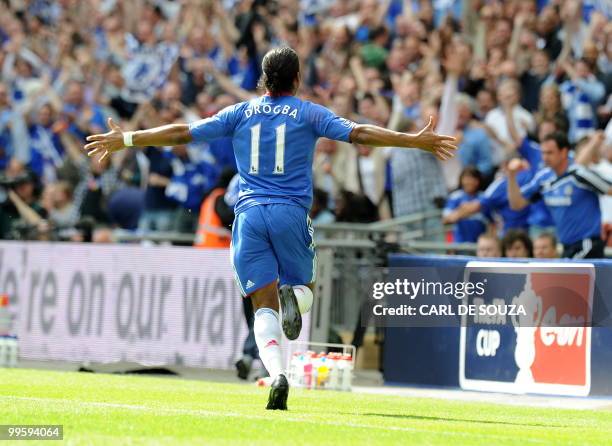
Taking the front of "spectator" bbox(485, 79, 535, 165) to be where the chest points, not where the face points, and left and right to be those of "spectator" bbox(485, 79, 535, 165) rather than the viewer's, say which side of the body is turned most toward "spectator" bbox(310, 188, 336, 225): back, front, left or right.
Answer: right

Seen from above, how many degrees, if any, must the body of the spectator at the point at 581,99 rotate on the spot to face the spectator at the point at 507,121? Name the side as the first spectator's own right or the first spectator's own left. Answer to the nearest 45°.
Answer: approximately 45° to the first spectator's own right

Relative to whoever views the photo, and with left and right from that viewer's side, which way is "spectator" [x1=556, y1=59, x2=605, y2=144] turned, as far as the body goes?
facing the viewer and to the left of the viewer

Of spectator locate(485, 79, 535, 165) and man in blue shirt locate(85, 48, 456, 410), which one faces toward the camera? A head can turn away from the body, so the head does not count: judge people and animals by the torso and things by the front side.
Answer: the spectator

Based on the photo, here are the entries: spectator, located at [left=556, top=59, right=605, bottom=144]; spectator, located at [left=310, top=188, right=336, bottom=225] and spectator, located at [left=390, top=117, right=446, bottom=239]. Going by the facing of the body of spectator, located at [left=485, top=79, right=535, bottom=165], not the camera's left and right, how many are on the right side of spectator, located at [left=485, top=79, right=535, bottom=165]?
2

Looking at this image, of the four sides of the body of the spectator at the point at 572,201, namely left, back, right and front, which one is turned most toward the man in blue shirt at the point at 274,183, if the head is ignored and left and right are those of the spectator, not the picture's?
front

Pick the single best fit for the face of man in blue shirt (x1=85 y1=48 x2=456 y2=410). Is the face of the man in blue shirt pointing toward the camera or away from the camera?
away from the camera

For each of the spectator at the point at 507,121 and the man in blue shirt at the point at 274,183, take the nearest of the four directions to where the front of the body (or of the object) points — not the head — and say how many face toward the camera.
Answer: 1

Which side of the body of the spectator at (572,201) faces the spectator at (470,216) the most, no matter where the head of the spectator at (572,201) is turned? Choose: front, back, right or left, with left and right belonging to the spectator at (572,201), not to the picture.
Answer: right

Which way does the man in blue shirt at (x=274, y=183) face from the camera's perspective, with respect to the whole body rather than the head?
away from the camera

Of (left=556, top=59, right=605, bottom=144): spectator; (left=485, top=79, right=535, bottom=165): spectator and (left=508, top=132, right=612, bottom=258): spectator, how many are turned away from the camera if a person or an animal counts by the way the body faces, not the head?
0

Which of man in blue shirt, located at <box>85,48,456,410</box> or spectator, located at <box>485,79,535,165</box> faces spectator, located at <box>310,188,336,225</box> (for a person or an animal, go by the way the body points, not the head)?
the man in blue shirt

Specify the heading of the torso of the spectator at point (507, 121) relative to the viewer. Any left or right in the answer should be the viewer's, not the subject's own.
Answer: facing the viewer
